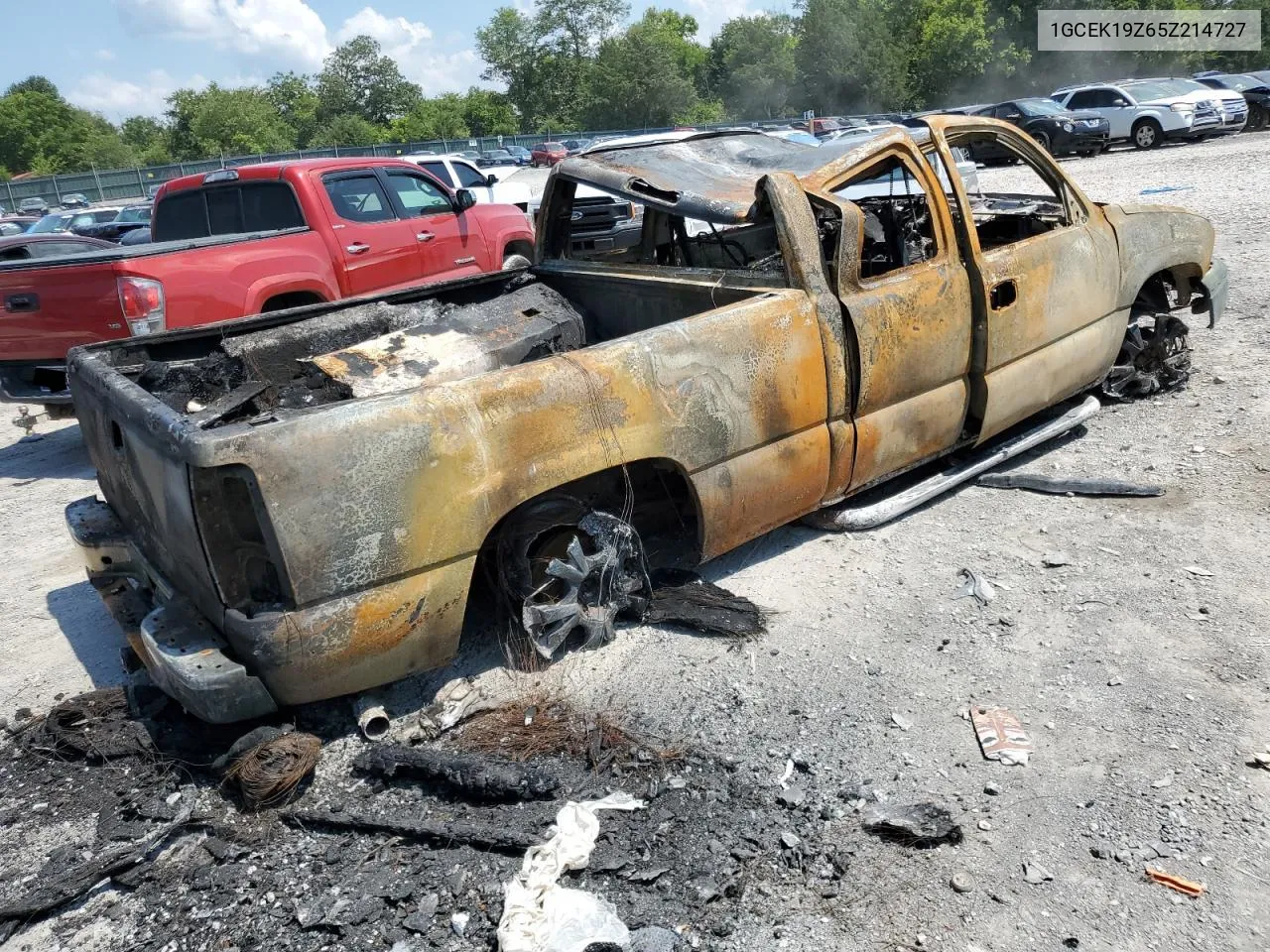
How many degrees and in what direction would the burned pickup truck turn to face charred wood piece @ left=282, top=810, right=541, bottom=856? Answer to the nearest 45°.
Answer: approximately 135° to its right

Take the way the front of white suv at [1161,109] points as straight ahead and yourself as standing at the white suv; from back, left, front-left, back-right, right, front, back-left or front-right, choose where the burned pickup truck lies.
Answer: front-right

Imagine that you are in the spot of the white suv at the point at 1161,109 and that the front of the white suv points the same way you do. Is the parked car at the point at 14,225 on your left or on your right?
on your right

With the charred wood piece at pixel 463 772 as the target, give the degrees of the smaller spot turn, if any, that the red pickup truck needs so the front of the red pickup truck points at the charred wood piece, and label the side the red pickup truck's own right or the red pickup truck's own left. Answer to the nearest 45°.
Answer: approximately 135° to the red pickup truck's own right

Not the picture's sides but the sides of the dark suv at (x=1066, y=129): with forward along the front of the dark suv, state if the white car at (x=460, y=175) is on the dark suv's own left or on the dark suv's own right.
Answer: on the dark suv's own right

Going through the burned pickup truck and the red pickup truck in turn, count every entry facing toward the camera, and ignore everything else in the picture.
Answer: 0

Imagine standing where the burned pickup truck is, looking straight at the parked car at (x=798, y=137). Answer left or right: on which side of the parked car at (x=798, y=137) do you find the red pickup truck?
left

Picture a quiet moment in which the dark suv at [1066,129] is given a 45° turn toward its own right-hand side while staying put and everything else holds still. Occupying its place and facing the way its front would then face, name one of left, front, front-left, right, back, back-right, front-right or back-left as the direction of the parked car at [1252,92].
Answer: back-left

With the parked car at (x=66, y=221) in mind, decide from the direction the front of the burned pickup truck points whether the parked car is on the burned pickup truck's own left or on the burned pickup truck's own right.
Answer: on the burned pickup truck's own left

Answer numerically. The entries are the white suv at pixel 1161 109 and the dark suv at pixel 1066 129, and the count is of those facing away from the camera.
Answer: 0

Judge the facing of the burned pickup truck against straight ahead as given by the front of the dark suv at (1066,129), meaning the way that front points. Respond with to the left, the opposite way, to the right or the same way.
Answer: to the left

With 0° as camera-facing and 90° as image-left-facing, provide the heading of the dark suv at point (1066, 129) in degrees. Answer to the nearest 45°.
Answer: approximately 315°

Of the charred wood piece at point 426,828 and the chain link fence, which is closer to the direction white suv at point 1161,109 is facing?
the charred wood piece

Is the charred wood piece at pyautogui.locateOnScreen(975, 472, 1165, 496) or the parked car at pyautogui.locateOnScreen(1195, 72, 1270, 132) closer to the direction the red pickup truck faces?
the parked car
